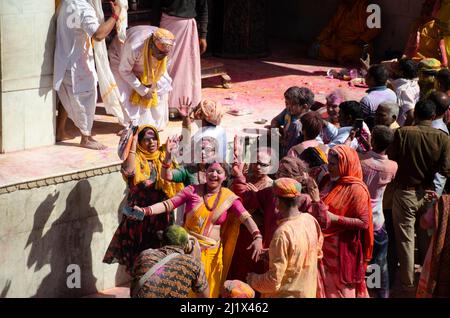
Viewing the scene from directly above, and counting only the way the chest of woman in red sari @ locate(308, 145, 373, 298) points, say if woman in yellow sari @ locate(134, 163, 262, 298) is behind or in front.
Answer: in front

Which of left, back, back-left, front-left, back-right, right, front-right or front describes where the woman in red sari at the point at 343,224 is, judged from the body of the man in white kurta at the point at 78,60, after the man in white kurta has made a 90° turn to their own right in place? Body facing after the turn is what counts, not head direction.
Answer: front-left

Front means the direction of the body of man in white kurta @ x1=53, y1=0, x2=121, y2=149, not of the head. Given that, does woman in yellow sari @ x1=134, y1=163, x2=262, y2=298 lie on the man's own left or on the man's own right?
on the man's own right

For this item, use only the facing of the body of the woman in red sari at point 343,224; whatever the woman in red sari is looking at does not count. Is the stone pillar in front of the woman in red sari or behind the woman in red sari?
in front

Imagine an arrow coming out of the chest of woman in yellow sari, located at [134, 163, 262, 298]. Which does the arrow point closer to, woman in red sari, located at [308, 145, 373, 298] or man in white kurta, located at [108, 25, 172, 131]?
the woman in red sari

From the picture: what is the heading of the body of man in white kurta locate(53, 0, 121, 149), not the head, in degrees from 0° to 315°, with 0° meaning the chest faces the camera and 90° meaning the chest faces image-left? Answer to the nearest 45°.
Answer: approximately 270°

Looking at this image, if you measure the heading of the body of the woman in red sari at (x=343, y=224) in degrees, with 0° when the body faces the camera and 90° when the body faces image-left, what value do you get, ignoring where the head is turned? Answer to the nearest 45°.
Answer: approximately 90°

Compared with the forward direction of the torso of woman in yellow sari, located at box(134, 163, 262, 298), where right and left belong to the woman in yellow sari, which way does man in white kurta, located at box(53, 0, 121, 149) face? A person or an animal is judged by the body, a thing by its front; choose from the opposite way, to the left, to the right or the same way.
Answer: to the left

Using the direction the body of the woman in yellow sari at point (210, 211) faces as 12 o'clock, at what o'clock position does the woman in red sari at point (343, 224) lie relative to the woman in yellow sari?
The woman in red sari is roughly at 9 o'clock from the woman in yellow sari.

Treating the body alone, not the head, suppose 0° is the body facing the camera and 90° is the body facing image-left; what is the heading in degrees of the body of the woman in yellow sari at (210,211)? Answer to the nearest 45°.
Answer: approximately 0°

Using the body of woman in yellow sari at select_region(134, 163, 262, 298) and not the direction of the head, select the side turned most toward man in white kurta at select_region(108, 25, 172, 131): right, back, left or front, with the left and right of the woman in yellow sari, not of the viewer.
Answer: back

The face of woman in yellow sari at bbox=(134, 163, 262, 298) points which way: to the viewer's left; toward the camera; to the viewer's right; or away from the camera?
toward the camera

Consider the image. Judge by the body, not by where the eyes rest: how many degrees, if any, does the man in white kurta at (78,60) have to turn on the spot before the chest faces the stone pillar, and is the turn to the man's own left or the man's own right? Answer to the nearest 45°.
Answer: approximately 180°

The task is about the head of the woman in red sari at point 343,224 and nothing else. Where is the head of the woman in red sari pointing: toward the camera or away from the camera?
toward the camera
